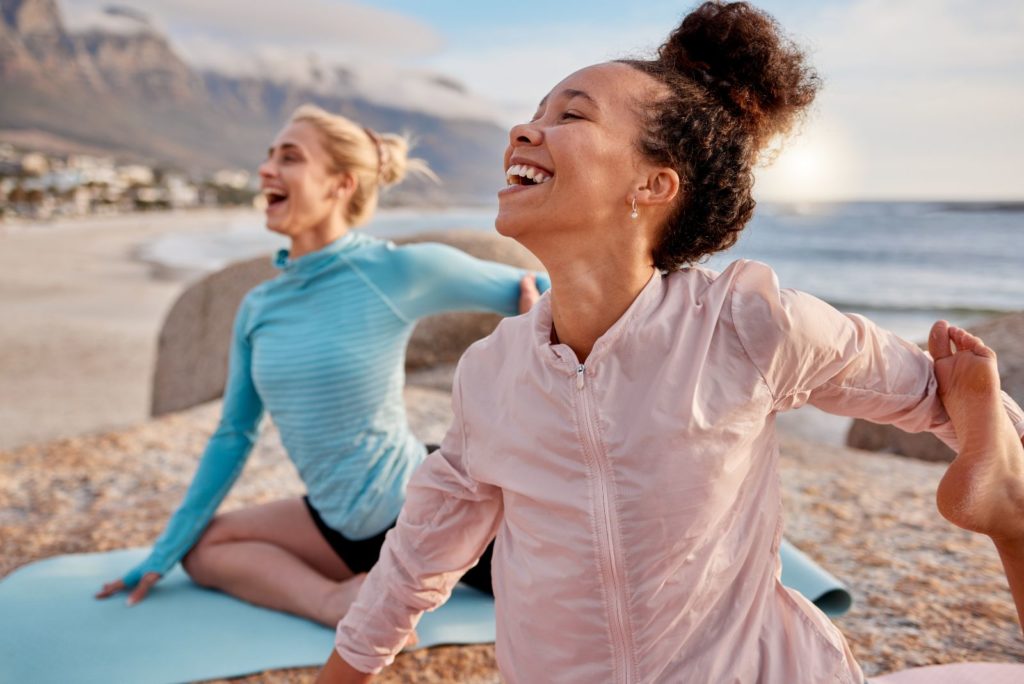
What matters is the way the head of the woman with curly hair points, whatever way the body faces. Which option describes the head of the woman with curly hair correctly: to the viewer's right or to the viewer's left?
to the viewer's left

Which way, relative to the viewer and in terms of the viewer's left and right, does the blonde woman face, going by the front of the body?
facing the viewer and to the left of the viewer

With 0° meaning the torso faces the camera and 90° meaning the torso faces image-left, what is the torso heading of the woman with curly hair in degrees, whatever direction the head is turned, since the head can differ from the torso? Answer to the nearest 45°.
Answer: approximately 45°

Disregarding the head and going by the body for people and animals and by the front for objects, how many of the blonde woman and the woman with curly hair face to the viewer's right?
0

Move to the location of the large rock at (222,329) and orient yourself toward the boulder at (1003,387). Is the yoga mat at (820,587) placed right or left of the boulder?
right

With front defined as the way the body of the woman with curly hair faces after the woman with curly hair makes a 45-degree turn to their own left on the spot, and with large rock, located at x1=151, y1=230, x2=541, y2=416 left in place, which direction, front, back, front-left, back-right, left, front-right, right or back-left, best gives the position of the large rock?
back-right

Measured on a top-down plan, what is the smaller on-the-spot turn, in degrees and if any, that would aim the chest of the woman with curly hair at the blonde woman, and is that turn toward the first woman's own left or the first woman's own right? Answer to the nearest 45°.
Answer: approximately 90° to the first woman's own right

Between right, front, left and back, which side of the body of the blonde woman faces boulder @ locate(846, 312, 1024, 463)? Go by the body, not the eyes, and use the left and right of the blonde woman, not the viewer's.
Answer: back

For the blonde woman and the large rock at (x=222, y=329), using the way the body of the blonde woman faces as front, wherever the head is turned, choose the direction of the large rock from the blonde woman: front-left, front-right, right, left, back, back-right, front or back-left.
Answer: back-right
